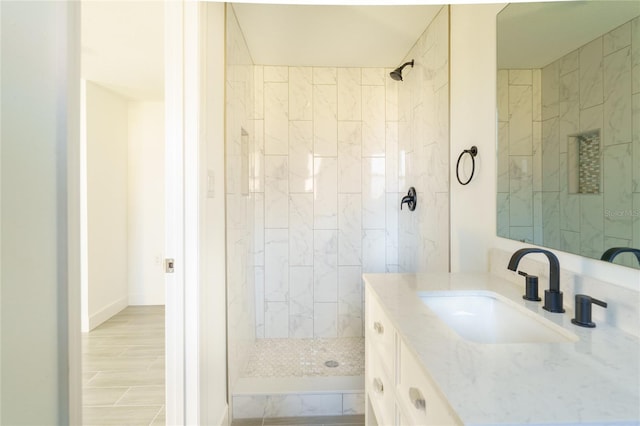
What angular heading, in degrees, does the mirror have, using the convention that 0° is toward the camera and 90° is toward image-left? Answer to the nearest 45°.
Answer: approximately 45°
